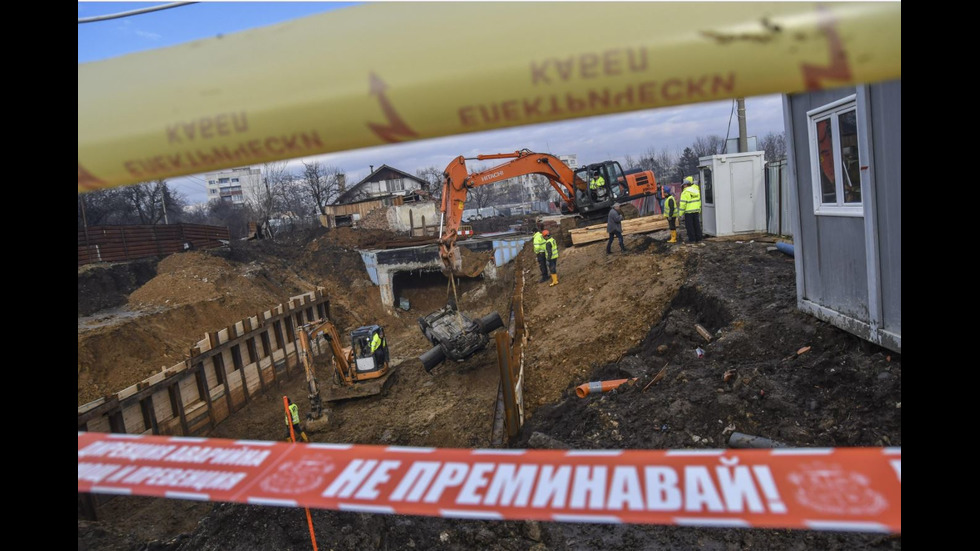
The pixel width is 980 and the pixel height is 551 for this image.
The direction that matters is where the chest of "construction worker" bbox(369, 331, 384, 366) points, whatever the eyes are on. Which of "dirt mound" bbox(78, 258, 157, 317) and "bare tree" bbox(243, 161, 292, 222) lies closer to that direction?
the dirt mound

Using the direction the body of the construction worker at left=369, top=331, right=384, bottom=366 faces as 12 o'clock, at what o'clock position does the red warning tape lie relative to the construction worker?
The red warning tape is roughly at 9 o'clock from the construction worker.

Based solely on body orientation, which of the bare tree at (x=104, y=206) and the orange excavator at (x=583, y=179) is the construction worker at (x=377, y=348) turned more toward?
the bare tree

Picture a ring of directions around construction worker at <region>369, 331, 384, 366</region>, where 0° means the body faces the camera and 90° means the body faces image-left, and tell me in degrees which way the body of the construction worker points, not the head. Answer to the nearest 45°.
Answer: approximately 90°

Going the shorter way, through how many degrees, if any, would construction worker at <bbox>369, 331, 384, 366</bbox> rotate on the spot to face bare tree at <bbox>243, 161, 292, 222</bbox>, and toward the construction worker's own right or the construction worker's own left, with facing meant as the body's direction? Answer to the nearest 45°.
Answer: approximately 90° to the construction worker's own right

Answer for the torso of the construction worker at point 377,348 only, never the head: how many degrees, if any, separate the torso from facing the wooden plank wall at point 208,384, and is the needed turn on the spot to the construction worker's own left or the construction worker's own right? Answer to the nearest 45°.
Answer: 0° — they already face it

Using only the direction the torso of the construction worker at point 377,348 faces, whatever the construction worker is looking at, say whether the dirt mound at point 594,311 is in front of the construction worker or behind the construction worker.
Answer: behind

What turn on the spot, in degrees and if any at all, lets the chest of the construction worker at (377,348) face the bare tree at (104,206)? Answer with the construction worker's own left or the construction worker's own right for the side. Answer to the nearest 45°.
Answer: approximately 45° to the construction worker's own right

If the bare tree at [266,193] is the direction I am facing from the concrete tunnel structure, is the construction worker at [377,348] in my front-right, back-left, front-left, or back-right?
back-left
